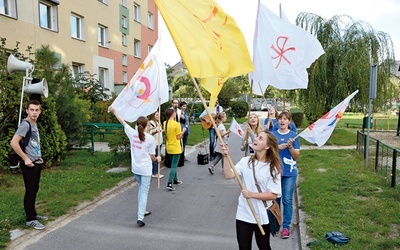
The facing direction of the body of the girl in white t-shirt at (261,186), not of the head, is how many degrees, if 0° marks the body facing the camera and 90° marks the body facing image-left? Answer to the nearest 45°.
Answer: approximately 45°

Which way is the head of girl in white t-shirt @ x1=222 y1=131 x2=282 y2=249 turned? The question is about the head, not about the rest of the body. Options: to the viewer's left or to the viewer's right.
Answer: to the viewer's left

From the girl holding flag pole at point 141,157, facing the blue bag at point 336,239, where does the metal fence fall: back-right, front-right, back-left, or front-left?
front-left

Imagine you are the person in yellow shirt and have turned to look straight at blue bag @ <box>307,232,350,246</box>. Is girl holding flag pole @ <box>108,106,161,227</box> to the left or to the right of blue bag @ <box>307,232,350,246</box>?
right

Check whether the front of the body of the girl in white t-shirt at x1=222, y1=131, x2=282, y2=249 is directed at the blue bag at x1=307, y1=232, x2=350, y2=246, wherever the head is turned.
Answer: no

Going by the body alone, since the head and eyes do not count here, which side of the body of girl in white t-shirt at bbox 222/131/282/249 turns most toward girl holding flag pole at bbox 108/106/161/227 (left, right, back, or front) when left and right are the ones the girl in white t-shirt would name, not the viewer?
right

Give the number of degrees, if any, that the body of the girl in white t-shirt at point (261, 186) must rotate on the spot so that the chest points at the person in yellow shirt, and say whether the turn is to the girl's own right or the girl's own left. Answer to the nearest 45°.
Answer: approximately 90° to the girl's own right

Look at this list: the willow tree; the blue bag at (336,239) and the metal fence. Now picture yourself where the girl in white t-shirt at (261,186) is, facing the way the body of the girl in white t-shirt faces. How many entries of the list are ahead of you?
0

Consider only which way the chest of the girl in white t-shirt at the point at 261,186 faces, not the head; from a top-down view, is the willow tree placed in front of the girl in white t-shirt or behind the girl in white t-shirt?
behind

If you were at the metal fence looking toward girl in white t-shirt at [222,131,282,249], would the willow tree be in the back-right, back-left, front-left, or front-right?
back-right
